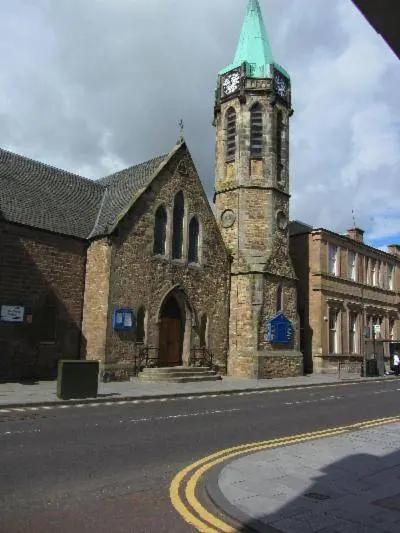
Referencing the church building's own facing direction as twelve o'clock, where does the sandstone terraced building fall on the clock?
The sandstone terraced building is roughly at 9 o'clock from the church building.

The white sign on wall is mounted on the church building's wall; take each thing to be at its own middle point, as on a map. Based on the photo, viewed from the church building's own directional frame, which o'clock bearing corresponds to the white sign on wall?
The white sign on wall is roughly at 3 o'clock from the church building.

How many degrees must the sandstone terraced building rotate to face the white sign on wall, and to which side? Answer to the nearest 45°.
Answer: approximately 90° to its right

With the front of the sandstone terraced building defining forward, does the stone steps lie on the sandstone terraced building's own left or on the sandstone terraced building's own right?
on the sandstone terraced building's own right

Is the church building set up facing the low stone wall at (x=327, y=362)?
no

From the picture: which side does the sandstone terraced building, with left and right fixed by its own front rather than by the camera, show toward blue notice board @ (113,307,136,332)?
right

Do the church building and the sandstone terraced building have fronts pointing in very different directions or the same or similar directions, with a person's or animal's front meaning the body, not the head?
same or similar directions

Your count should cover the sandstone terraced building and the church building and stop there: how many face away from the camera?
0

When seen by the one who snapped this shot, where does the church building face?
facing the viewer and to the right of the viewer
